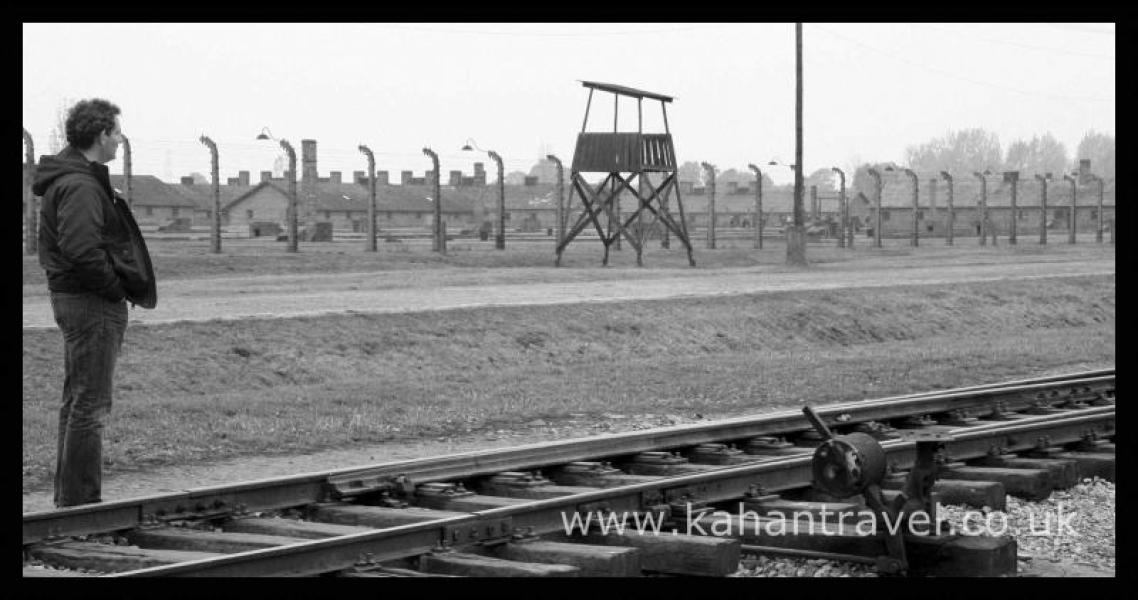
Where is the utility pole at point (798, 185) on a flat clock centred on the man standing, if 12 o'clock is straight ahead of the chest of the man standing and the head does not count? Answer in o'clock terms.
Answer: The utility pole is roughly at 10 o'clock from the man standing.

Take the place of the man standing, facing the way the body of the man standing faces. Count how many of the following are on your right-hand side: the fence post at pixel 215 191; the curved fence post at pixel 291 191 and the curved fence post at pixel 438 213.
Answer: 0

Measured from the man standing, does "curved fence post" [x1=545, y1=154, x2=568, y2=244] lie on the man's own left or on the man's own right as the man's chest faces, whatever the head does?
on the man's own left

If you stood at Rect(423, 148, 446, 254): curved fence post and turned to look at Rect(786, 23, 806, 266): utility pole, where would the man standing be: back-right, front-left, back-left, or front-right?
front-right

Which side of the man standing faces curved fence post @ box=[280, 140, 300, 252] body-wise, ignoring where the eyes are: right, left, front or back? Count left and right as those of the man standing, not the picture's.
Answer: left

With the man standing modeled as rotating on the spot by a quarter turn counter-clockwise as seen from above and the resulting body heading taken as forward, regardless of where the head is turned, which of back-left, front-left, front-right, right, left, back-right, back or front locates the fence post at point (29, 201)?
front

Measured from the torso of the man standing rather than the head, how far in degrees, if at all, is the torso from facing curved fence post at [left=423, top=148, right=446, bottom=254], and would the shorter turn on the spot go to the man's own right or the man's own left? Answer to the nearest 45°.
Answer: approximately 90° to the man's own left

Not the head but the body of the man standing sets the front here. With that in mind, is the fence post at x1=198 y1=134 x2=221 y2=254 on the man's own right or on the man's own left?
on the man's own left

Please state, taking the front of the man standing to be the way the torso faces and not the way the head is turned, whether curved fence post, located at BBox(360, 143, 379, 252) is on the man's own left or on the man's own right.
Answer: on the man's own left

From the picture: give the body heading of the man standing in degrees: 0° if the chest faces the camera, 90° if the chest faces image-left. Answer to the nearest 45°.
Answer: approximately 270°
